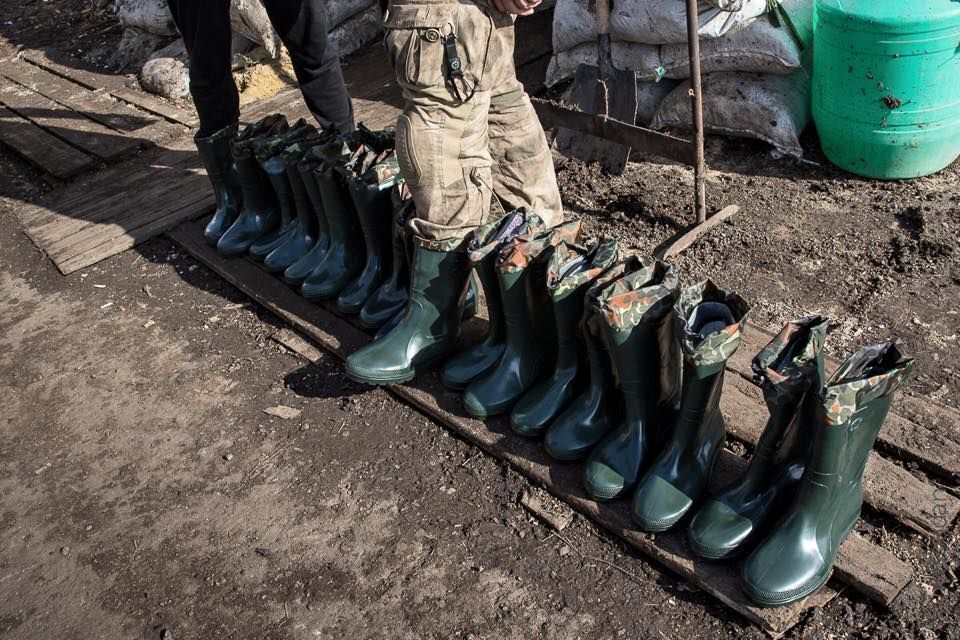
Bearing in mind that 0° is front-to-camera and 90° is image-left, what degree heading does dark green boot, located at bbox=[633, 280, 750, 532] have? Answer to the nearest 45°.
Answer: approximately 45°

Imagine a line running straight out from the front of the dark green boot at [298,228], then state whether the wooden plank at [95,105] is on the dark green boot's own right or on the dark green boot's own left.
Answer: on the dark green boot's own right

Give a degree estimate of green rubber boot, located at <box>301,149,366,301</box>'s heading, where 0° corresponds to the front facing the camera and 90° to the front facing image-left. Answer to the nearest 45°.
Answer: approximately 45°

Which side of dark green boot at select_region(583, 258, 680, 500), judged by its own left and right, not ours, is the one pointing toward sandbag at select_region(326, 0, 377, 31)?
right

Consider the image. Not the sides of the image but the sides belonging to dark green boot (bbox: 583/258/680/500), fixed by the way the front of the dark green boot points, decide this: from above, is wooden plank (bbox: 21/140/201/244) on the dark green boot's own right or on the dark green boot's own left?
on the dark green boot's own right

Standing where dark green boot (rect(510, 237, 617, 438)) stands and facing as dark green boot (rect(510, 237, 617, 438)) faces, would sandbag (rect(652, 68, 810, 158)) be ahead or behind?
behind

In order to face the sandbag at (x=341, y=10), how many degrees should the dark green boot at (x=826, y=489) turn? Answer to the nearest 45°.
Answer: approximately 90° to its right
